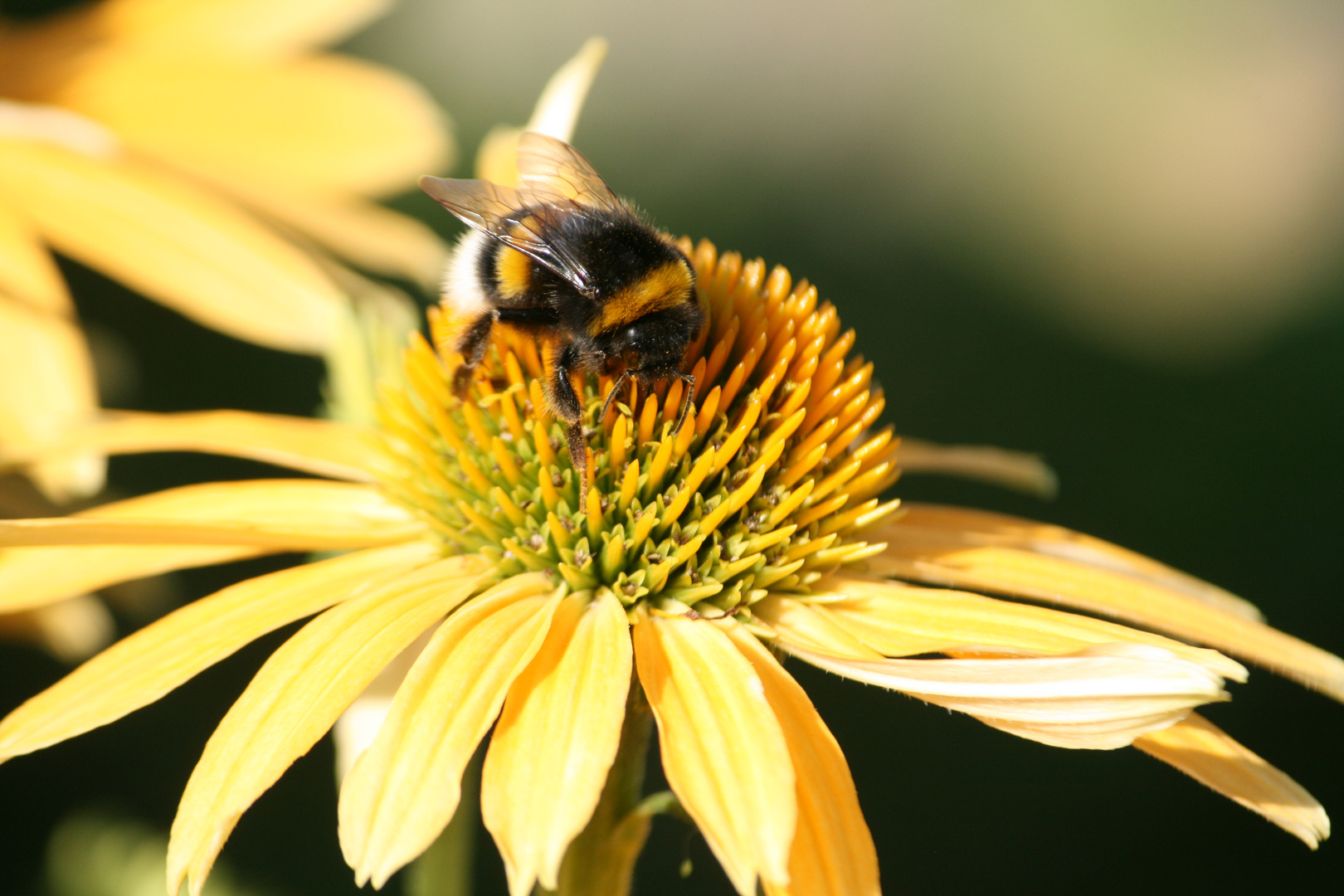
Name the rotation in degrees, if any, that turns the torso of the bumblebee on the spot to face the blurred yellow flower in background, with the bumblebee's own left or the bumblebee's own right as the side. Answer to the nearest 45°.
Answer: approximately 180°

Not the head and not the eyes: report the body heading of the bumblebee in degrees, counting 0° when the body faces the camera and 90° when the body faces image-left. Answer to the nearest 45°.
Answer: approximately 315°
